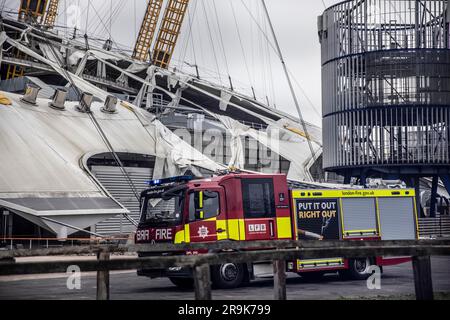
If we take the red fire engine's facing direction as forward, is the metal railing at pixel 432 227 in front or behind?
behind

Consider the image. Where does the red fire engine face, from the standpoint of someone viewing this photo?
facing the viewer and to the left of the viewer

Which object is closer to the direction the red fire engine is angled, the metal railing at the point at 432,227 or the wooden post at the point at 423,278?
the wooden post

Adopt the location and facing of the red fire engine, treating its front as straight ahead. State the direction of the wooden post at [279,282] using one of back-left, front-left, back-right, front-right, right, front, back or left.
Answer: front-left

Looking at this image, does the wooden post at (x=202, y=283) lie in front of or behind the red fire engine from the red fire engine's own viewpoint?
in front

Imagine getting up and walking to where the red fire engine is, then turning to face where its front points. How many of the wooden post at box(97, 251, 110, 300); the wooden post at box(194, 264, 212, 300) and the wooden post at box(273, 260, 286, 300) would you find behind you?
0

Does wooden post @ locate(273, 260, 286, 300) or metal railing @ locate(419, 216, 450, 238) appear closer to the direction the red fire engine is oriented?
the wooden post

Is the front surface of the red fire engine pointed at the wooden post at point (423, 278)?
no

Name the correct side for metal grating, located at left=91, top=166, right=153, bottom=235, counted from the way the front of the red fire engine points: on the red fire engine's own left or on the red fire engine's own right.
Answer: on the red fire engine's own right

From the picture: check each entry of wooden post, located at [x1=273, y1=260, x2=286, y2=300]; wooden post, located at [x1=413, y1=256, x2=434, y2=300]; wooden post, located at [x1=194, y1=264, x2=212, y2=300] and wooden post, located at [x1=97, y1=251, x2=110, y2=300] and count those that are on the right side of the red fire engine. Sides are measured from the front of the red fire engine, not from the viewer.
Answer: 0

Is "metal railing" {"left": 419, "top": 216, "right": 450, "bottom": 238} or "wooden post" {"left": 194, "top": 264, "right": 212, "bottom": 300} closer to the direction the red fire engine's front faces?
the wooden post
